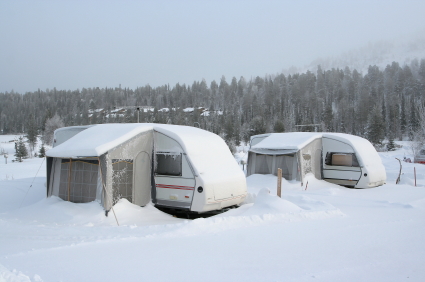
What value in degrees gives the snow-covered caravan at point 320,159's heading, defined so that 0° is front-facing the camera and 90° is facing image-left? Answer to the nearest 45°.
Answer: approximately 315°

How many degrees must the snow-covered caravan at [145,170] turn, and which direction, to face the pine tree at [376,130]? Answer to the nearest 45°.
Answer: approximately 90° to its left

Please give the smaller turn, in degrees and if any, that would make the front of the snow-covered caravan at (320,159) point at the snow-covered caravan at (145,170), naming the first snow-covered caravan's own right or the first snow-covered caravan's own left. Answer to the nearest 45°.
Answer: approximately 90° to the first snow-covered caravan's own right

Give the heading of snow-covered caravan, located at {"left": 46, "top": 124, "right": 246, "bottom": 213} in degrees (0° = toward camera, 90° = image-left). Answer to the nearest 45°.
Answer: approximately 315°

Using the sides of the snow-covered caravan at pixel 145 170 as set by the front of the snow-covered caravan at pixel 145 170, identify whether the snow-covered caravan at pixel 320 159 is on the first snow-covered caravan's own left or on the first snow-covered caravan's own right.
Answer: on the first snow-covered caravan's own left

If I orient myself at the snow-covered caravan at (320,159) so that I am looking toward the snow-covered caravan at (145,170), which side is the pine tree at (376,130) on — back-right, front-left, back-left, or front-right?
back-right
